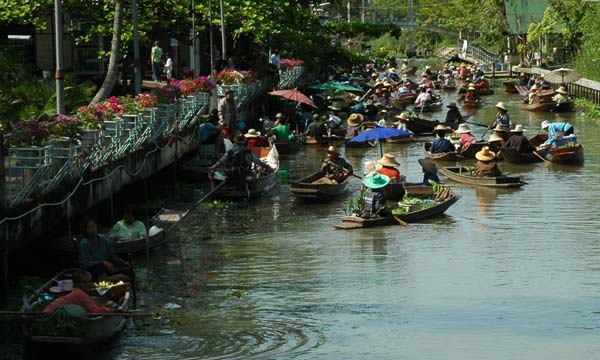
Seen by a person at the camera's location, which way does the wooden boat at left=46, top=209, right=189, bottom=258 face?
facing away from the viewer and to the right of the viewer

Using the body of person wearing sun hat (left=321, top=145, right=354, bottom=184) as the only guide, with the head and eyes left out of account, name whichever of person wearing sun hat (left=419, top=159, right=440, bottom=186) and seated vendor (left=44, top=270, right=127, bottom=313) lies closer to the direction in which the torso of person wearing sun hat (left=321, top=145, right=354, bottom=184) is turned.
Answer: the seated vendor

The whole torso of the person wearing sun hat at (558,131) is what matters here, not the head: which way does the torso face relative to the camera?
to the viewer's left

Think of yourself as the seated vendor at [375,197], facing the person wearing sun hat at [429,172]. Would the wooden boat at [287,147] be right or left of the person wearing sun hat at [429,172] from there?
left

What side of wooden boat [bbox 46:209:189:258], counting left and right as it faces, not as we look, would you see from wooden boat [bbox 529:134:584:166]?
front

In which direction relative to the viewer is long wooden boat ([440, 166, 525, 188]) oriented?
to the viewer's left

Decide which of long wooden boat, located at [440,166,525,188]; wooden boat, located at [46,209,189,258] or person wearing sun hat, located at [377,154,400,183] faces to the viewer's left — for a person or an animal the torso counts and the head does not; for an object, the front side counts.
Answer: the long wooden boat

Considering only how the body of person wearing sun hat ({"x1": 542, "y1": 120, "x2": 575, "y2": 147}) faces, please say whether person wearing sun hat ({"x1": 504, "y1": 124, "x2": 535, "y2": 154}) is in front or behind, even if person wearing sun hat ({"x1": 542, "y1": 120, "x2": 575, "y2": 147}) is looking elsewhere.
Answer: in front
